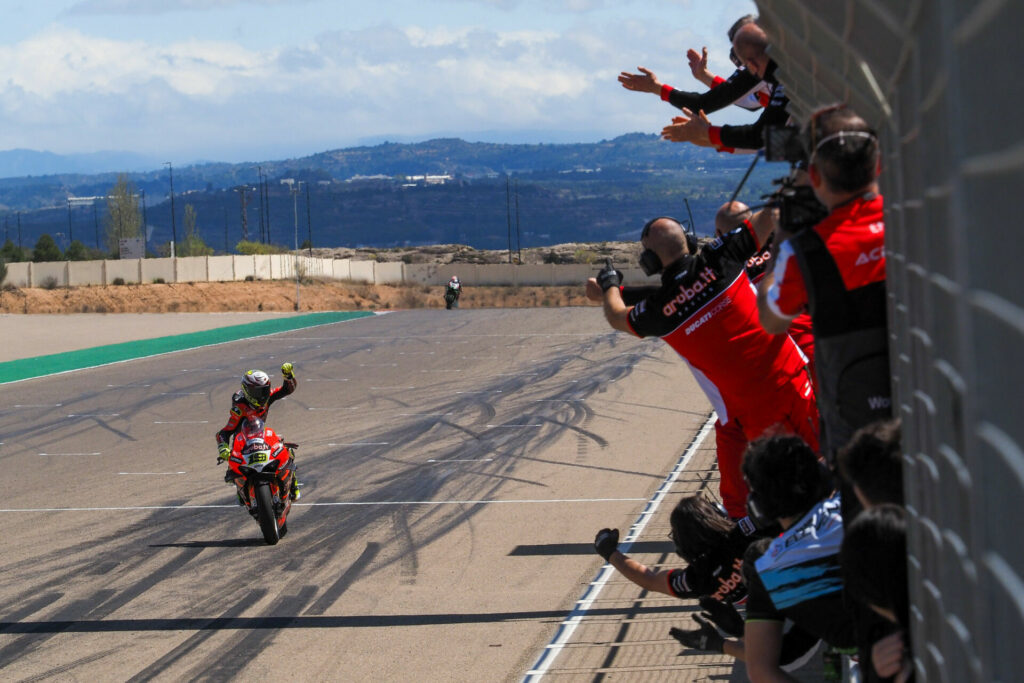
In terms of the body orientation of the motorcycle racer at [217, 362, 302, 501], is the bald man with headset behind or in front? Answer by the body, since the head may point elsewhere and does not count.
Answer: in front

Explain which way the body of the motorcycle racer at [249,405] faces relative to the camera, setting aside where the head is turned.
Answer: toward the camera

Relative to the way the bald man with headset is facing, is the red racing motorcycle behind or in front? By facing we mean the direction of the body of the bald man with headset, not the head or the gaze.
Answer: in front

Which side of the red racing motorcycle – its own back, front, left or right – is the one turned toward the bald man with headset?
front

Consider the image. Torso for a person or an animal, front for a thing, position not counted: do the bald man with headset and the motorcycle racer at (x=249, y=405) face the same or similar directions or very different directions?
very different directions

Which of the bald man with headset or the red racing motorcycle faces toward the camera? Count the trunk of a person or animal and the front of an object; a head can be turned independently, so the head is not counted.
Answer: the red racing motorcycle

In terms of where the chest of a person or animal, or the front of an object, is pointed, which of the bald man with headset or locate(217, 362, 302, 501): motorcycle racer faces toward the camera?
the motorcycle racer

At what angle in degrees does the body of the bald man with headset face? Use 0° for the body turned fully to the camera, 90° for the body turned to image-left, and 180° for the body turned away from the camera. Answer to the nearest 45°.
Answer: approximately 135°

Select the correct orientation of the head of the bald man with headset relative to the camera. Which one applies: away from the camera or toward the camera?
away from the camera

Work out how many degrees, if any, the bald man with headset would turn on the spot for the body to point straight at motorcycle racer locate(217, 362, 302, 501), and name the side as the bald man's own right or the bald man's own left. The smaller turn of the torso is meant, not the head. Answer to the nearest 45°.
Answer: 0° — they already face them
